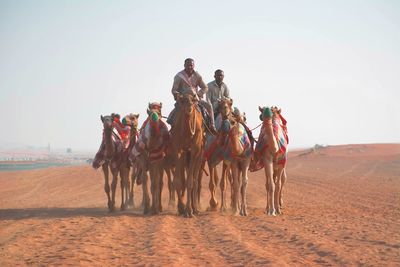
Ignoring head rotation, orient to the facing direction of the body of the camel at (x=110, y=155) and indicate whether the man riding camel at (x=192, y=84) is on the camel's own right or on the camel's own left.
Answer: on the camel's own left

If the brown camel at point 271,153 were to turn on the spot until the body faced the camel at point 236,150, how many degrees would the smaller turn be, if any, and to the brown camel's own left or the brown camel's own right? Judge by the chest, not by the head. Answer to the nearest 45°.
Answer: approximately 90° to the brown camel's own right

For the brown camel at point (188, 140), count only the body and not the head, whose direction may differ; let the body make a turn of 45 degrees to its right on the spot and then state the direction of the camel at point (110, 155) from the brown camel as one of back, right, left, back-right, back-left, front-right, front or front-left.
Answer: right

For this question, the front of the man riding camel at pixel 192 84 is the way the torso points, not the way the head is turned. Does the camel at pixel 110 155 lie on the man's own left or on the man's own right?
on the man's own right

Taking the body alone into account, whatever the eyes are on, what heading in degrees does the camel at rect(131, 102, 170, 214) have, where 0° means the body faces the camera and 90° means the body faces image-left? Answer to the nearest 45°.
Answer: approximately 0°

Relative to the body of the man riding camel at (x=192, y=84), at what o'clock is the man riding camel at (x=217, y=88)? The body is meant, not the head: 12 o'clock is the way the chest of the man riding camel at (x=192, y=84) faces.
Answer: the man riding camel at (x=217, y=88) is roughly at 7 o'clock from the man riding camel at (x=192, y=84).

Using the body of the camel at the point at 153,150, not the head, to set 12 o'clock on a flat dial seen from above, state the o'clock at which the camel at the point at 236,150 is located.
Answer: the camel at the point at 236,150 is roughly at 9 o'clock from the camel at the point at 153,150.

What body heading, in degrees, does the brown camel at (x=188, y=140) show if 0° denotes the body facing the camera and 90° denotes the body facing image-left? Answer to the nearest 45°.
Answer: approximately 0°
